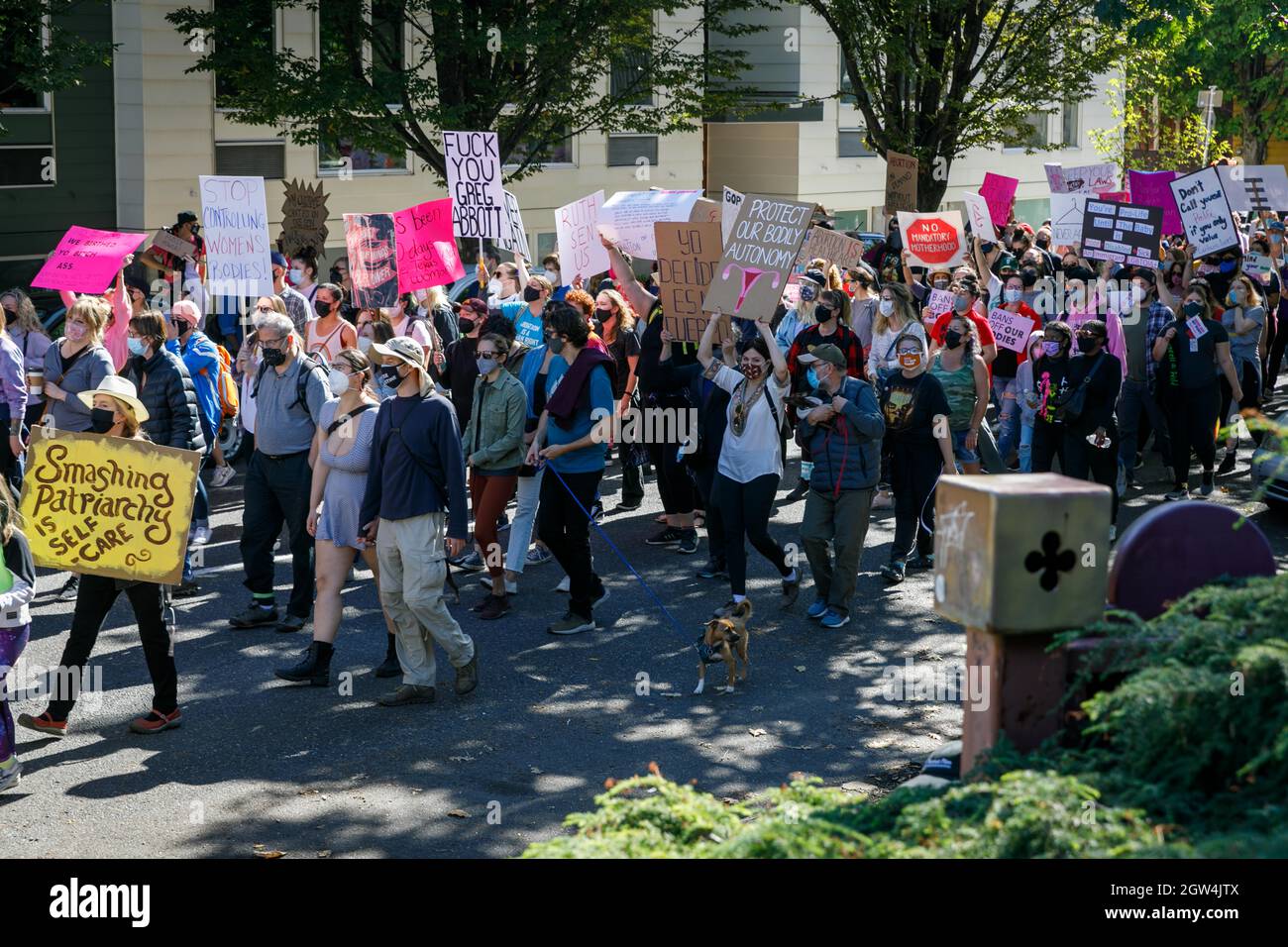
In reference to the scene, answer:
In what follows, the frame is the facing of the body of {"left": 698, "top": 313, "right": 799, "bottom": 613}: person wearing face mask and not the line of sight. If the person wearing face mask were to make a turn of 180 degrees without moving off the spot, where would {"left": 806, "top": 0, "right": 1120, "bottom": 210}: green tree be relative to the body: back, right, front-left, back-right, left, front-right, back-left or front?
front-left

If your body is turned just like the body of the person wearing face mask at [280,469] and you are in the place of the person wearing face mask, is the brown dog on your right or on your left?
on your left

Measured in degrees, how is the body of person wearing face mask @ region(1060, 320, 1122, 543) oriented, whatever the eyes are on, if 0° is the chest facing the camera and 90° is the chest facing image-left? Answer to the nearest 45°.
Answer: approximately 45°

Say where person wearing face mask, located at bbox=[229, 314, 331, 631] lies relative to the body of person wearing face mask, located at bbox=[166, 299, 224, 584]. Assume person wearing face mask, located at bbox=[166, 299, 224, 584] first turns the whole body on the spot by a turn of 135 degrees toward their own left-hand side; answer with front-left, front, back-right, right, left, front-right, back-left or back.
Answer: right

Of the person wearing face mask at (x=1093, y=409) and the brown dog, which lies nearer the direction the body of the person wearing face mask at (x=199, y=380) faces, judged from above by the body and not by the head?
the brown dog

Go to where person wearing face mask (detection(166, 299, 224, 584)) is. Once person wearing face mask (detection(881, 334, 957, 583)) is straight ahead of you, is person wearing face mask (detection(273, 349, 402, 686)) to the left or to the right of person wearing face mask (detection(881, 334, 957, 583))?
right

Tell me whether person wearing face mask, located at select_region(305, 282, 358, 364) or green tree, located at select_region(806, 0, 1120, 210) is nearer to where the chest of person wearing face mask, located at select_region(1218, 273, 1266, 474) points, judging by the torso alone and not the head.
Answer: the person wearing face mask

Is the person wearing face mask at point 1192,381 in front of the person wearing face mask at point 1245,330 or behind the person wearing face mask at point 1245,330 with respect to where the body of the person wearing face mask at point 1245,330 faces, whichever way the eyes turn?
in front
